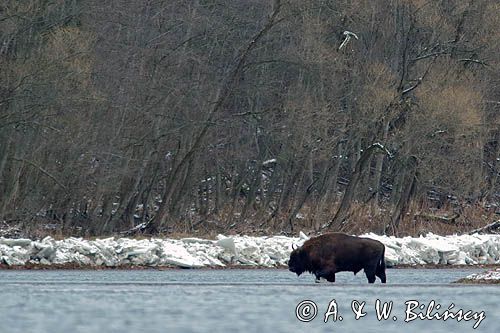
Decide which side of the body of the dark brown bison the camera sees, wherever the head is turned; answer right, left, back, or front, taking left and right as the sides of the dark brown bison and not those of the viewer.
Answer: left
